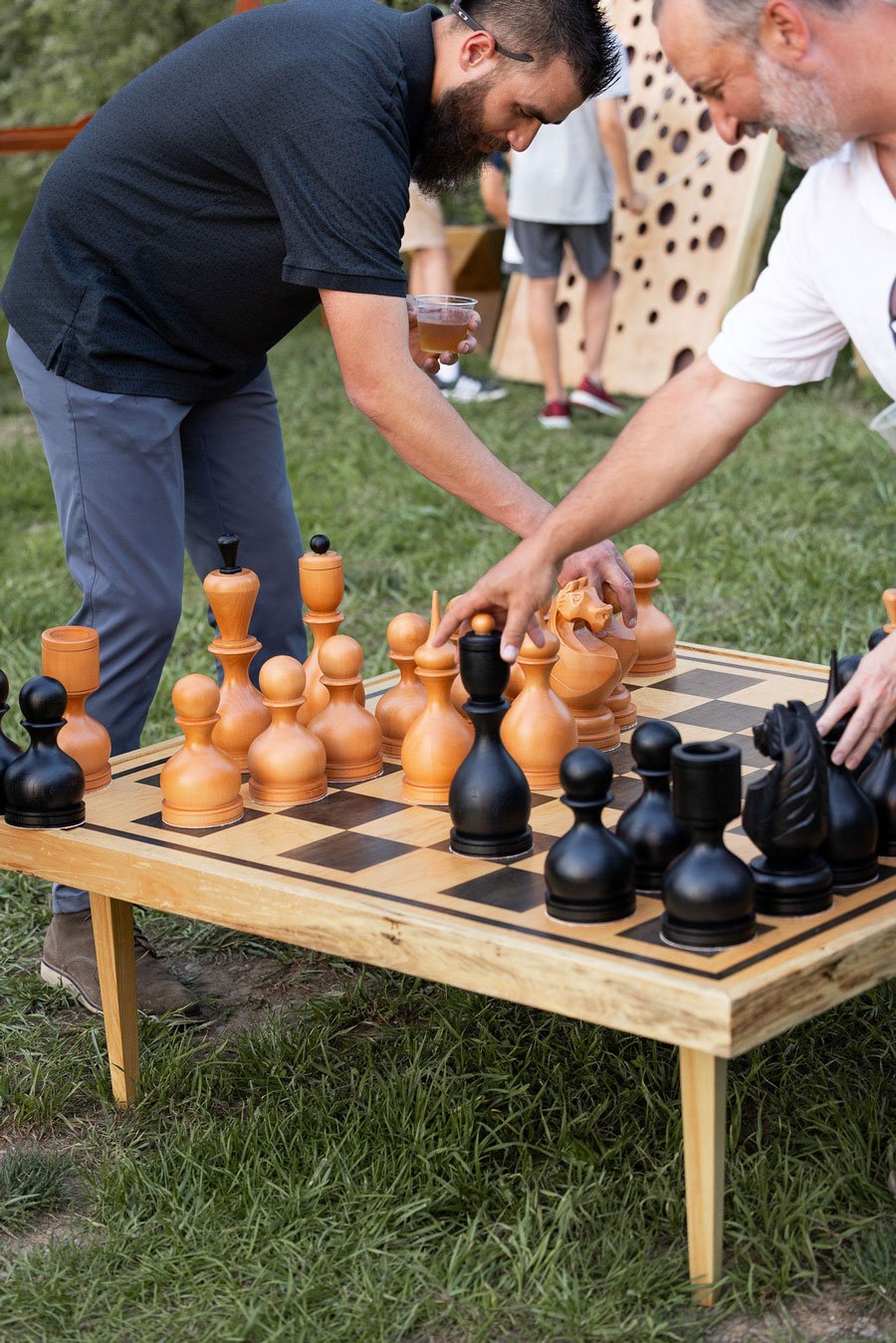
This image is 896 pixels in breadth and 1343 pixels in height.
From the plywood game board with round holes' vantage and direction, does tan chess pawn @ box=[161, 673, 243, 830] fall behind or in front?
in front

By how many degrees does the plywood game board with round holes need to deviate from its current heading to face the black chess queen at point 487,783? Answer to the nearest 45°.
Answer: approximately 45° to its left

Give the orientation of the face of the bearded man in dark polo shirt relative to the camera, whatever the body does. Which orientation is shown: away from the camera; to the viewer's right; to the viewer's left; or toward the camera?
to the viewer's right

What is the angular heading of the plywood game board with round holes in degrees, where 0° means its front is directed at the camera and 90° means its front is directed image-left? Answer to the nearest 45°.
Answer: approximately 45°

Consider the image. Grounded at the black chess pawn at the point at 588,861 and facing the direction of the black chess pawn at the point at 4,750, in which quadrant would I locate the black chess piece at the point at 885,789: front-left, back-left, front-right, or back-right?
back-right

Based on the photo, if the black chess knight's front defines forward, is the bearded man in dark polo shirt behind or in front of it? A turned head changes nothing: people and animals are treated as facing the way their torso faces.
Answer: in front

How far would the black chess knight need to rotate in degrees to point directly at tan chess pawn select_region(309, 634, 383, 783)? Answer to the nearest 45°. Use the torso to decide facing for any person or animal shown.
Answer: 0° — it already faces it

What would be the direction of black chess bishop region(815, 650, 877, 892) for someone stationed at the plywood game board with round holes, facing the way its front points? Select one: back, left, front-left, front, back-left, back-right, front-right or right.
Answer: front-left

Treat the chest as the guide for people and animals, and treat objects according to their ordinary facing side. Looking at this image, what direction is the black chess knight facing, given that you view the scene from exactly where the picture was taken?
facing away from the viewer and to the left of the viewer

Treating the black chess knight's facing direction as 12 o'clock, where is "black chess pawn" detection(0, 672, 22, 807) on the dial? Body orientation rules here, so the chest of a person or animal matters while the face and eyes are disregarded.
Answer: The black chess pawn is roughly at 11 o'clock from the black chess knight.
